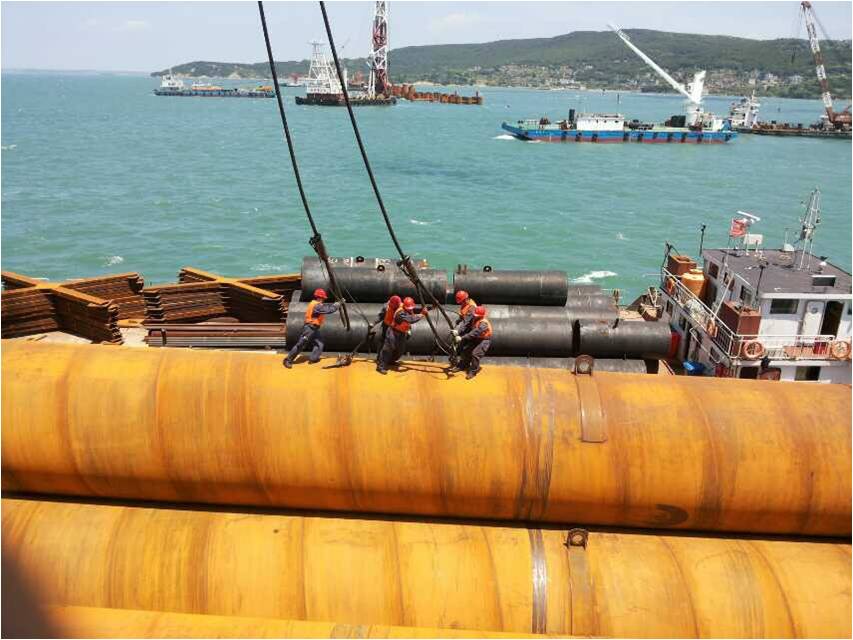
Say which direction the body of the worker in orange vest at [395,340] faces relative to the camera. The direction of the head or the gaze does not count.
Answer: to the viewer's right

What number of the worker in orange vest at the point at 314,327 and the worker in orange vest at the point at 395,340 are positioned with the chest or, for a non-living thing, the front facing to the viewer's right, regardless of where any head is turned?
2

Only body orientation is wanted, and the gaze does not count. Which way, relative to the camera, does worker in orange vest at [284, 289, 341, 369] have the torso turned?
to the viewer's right

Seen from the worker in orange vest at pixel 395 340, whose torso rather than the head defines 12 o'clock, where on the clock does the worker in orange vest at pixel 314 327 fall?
the worker in orange vest at pixel 314 327 is roughly at 7 o'clock from the worker in orange vest at pixel 395 340.
